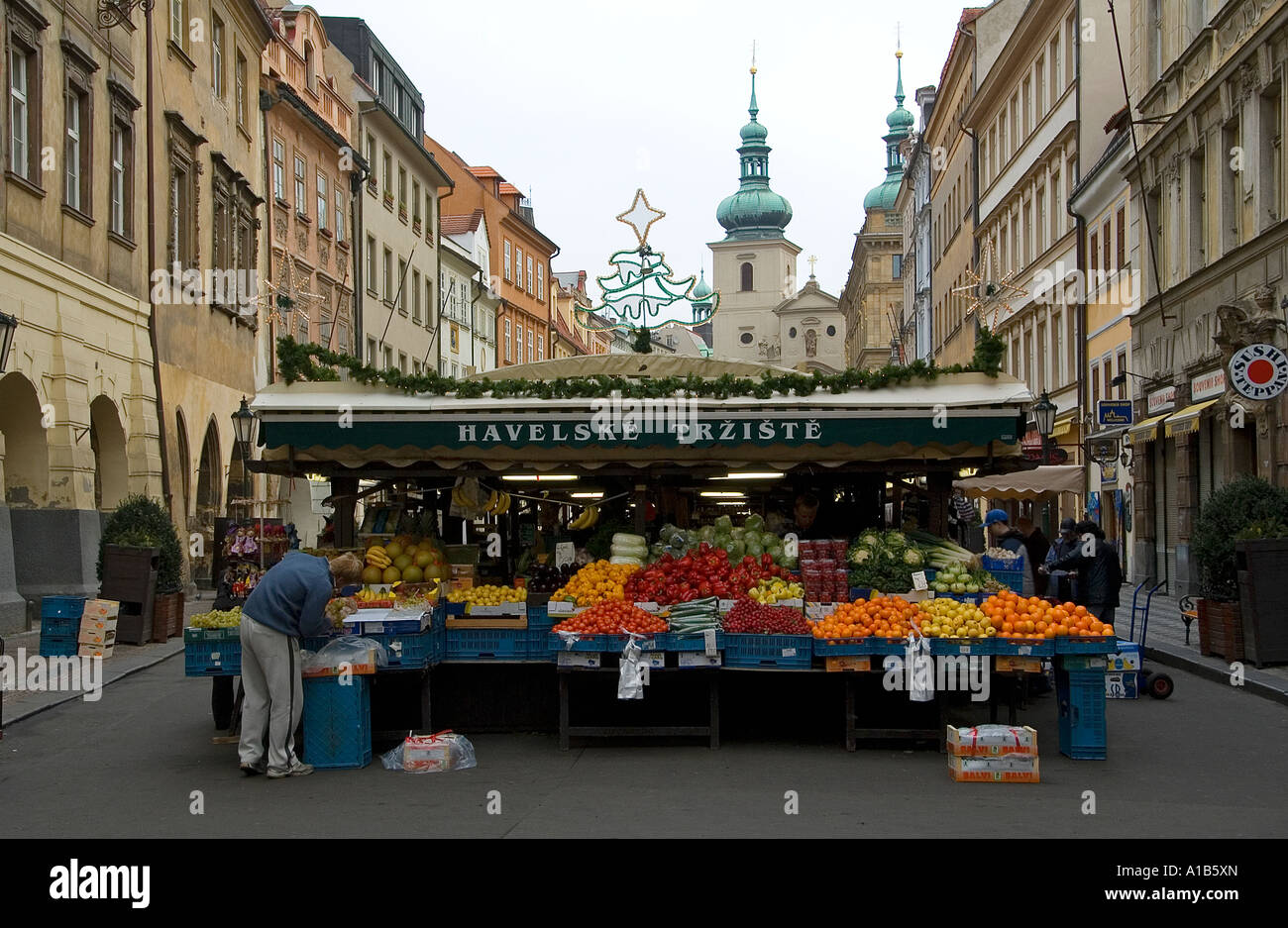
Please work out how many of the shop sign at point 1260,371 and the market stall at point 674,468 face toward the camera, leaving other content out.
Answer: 2

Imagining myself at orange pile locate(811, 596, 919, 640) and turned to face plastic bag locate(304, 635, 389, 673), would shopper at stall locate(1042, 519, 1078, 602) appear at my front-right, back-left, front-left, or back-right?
back-right

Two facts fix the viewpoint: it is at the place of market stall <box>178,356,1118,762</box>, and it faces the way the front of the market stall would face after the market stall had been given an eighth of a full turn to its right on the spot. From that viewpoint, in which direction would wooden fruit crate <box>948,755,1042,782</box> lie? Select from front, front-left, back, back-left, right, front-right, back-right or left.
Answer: left

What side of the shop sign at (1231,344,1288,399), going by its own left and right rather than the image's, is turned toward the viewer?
front

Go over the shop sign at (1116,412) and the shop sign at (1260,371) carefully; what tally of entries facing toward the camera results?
2

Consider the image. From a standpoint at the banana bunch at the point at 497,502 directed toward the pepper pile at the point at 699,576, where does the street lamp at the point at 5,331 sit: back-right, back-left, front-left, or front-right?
back-right

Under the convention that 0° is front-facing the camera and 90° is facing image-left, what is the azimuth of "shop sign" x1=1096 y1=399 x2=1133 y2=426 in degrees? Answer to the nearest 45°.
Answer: approximately 0°

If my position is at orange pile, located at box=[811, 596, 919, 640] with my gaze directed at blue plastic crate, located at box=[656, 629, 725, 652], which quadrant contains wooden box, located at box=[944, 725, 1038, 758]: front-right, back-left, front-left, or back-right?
back-left
